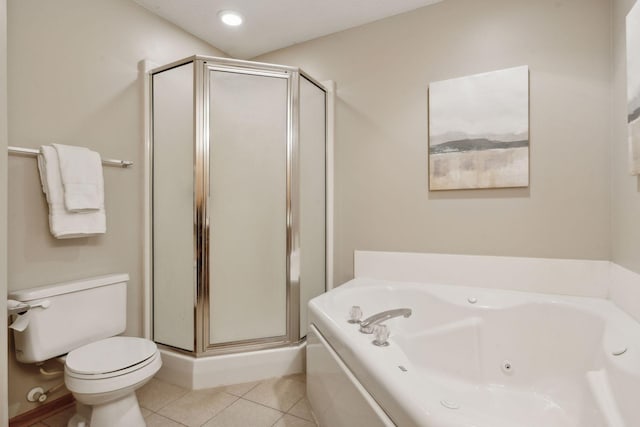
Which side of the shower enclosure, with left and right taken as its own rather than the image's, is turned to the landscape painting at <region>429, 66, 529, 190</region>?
left

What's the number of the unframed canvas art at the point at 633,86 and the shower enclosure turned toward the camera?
1

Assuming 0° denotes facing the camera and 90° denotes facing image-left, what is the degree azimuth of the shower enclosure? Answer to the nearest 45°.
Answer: approximately 0°

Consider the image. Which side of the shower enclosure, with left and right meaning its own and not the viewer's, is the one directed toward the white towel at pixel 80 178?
right

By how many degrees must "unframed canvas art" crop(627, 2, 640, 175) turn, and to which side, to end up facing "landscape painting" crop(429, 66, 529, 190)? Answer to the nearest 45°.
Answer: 0° — it already faces it

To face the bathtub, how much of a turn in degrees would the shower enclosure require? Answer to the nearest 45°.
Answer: approximately 45° to its left

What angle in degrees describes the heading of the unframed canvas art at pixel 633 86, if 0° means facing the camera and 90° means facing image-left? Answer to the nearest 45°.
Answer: approximately 90°

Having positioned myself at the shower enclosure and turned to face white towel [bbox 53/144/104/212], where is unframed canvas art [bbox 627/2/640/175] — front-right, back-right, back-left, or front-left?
back-left

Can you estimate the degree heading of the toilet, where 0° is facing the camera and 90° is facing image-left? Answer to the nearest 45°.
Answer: approximately 315°

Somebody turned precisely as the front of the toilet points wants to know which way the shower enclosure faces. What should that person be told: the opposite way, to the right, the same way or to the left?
to the right
